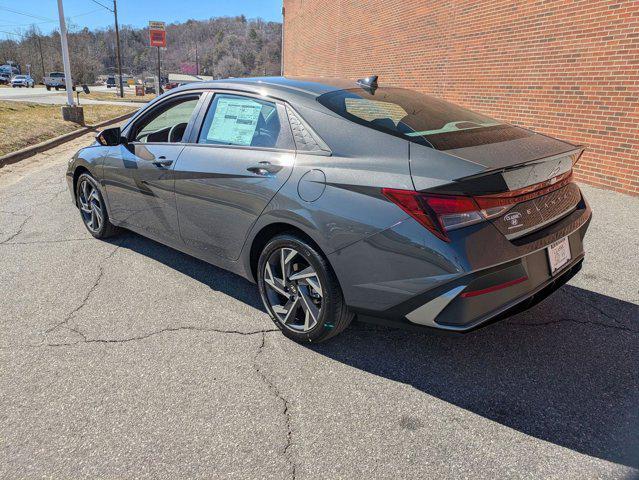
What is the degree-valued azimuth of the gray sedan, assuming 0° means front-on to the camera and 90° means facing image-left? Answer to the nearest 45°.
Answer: approximately 135°
